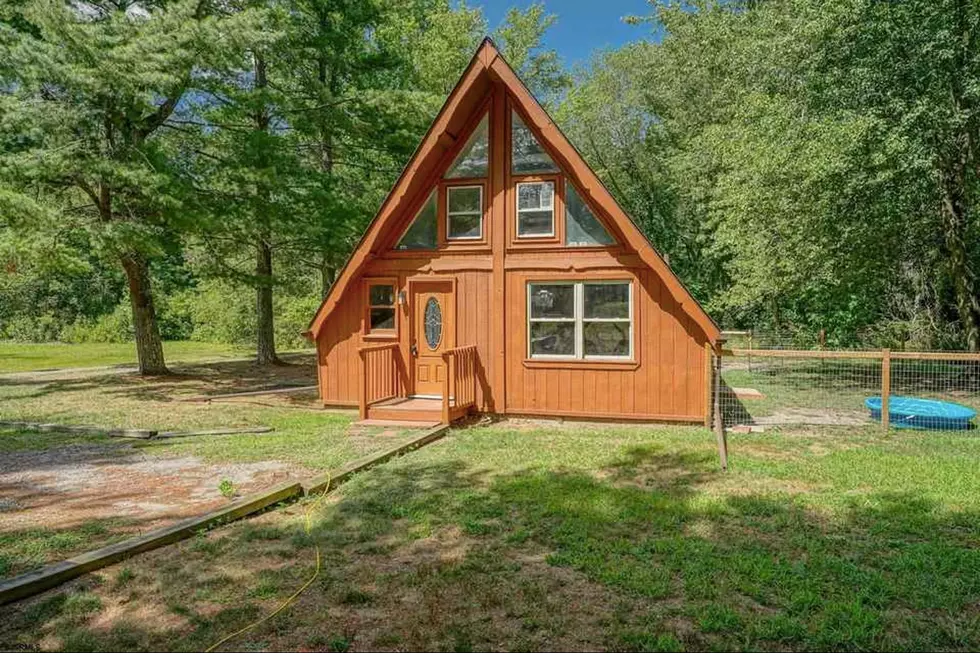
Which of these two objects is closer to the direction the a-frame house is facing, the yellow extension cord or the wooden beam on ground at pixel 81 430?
the yellow extension cord

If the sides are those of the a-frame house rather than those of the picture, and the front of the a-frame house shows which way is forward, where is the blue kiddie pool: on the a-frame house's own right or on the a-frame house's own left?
on the a-frame house's own left

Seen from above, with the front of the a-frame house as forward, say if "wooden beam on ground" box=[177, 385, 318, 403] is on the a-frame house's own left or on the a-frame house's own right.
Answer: on the a-frame house's own right

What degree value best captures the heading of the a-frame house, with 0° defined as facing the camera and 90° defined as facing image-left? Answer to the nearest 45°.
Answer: approximately 0°

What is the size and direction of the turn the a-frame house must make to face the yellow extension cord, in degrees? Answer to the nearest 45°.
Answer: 0° — it already faces it

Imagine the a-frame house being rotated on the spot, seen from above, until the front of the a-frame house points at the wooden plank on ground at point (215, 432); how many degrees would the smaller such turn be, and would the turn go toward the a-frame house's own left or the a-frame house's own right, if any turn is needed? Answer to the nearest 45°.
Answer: approximately 90° to the a-frame house's own right

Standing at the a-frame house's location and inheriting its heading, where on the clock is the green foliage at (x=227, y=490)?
The green foliage is roughly at 1 o'clock from the a-frame house.

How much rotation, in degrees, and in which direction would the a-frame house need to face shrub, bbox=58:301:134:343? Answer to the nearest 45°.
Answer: approximately 135° to its right

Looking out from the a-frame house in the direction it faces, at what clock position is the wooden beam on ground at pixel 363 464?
The wooden beam on ground is roughly at 1 o'clock from the a-frame house.

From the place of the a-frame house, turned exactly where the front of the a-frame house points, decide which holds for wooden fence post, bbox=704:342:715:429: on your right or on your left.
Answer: on your left
